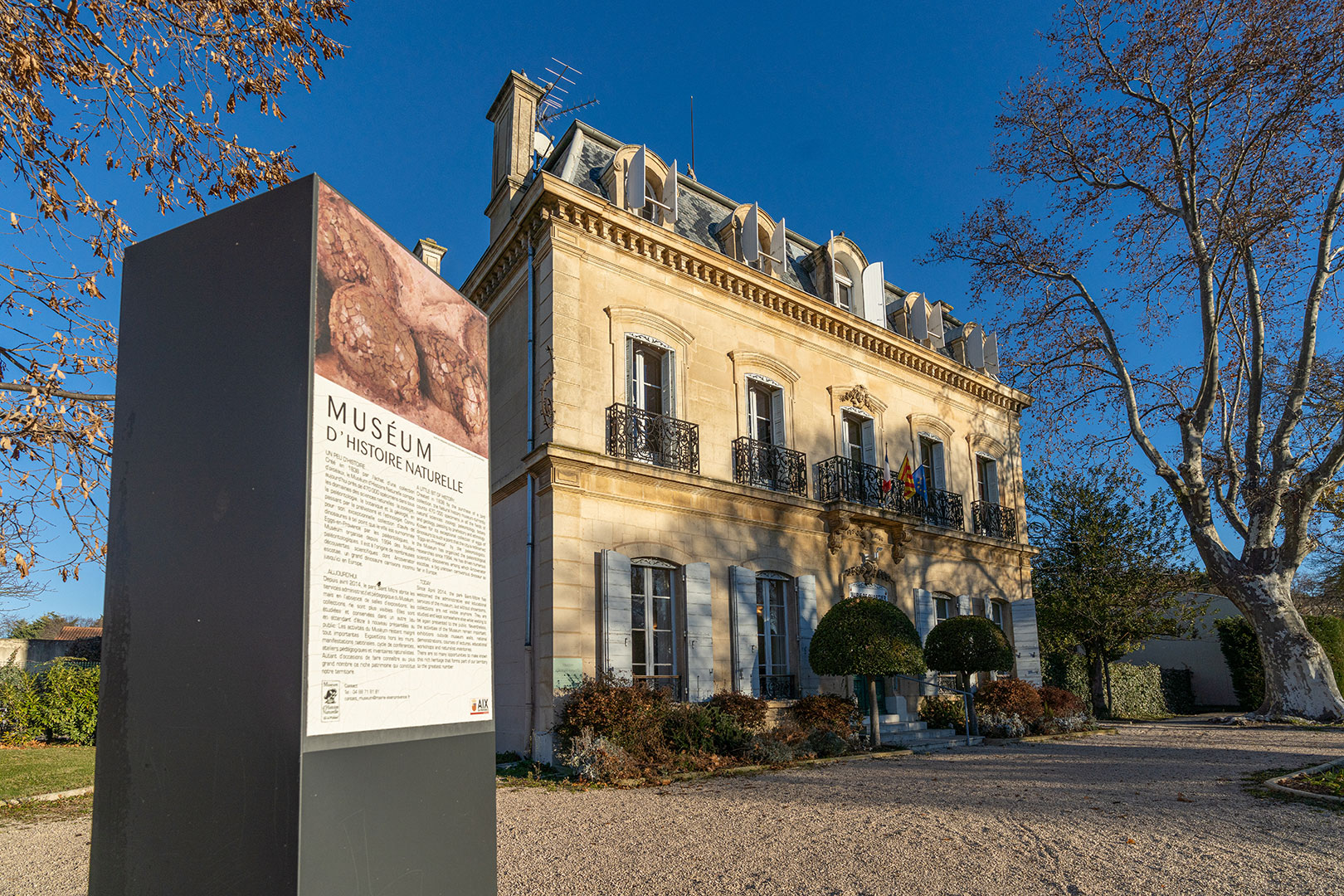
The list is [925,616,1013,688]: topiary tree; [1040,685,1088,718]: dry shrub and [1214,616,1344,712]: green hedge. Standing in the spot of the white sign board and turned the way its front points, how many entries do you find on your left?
3

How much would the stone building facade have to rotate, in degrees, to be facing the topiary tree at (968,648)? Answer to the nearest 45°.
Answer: approximately 45° to its left

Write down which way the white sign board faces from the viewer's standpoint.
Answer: facing the viewer and to the right of the viewer

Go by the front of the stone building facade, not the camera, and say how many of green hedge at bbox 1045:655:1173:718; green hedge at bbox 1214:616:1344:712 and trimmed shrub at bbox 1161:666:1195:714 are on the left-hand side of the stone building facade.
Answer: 3

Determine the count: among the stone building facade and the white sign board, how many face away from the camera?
0

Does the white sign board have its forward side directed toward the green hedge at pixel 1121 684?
no

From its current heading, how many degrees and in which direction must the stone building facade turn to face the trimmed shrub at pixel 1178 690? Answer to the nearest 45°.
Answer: approximately 90° to its left

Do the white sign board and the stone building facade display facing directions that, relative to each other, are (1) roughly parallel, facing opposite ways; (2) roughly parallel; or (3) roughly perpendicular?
roughly parallel

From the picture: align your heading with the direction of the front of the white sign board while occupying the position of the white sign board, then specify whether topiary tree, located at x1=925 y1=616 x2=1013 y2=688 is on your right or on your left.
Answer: on your left

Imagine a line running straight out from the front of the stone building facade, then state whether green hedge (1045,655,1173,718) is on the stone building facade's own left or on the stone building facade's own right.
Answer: on the stone building facade's own left

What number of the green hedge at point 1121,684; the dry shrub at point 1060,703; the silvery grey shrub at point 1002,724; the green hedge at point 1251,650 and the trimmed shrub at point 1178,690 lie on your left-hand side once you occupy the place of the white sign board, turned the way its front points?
5

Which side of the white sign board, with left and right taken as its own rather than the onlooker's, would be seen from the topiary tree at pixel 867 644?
left

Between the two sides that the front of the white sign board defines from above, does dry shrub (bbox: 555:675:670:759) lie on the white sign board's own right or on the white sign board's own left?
on the white sign board's own left

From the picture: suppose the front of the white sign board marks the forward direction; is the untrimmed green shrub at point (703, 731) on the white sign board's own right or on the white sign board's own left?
on the white sign board's own left

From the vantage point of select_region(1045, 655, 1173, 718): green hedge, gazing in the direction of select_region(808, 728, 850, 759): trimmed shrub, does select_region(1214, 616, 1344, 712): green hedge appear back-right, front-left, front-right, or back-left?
back-left

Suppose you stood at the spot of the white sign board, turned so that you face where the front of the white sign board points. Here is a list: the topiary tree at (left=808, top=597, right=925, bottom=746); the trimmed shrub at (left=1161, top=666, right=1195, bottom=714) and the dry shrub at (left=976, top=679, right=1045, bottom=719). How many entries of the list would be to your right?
0

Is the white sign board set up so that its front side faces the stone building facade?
no
